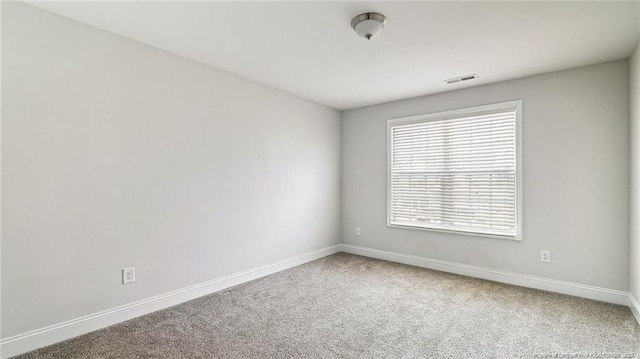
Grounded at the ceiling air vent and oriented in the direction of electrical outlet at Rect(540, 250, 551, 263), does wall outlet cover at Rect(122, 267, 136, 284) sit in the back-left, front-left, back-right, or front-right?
back-right

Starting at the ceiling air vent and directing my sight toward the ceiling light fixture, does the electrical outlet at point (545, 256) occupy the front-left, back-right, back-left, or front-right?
back-left

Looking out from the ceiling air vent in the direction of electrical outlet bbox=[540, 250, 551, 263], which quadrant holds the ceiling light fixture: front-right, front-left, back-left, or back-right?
back-right

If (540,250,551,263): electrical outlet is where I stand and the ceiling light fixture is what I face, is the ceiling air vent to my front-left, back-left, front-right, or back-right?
front-right

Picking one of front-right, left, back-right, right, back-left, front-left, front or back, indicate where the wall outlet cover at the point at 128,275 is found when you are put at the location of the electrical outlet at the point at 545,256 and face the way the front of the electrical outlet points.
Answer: front-right

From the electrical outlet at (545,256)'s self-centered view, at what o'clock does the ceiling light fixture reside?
The ceiling light fixture is roughly at 1 o'clock from the electrical outlet.

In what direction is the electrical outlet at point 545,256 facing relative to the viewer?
toward the camera

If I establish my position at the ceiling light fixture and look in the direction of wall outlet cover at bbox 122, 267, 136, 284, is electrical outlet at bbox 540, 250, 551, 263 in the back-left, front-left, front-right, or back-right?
back-right
